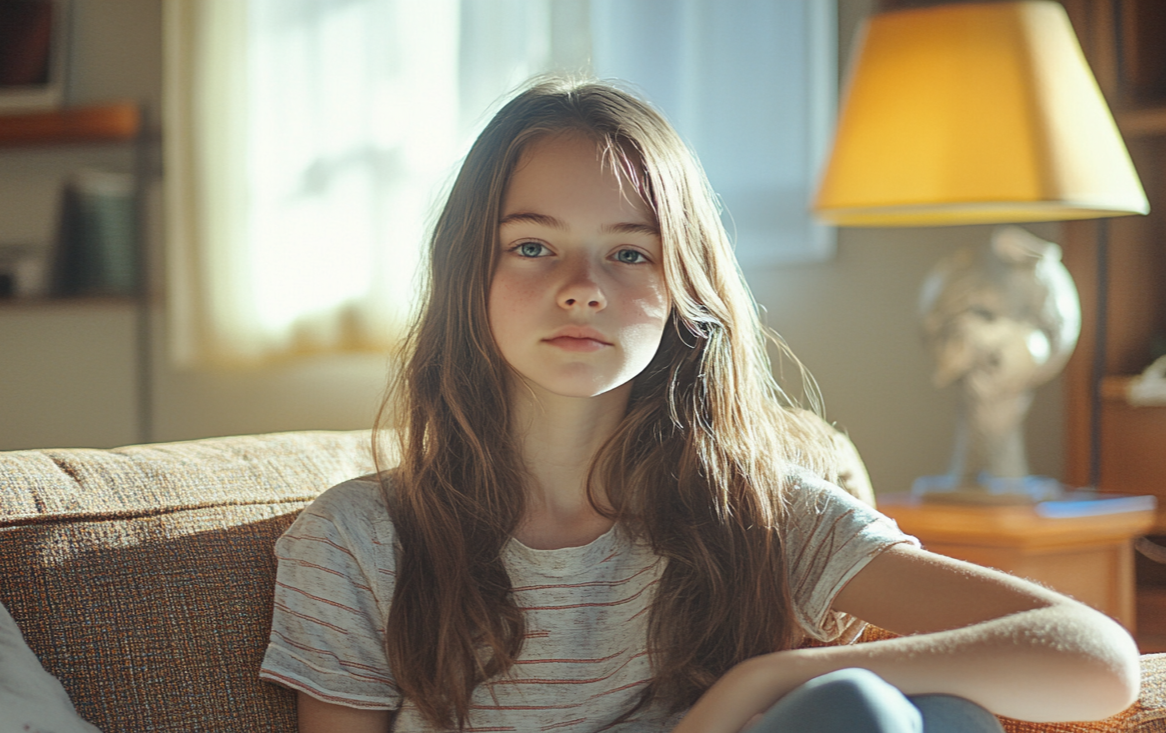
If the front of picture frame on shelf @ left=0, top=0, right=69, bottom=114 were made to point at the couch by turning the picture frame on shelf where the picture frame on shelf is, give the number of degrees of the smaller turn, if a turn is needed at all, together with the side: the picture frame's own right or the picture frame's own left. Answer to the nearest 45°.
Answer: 0° — it already faces it

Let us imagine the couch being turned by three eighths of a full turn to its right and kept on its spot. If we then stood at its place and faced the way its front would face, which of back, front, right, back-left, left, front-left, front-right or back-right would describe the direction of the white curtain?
front-right

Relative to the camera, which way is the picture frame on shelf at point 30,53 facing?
toward the camera

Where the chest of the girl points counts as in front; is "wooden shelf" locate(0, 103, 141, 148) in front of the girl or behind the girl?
behind

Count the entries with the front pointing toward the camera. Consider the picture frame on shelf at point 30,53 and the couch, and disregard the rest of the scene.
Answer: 2

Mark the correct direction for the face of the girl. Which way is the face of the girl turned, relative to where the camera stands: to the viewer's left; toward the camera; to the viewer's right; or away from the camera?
toward the camera

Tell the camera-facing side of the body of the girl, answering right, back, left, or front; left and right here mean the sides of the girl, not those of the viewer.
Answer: front

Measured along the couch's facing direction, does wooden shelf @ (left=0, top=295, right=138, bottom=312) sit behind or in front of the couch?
behind

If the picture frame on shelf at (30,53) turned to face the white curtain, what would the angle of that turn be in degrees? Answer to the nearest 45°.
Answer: approximately 45° to its left

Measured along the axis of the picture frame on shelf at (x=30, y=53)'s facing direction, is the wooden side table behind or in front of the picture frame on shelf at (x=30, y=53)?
in front

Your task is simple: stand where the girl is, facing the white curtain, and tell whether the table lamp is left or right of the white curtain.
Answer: right

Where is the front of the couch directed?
toward the camera
